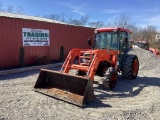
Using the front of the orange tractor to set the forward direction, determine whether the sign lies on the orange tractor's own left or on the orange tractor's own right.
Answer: on the orange tractor's own right

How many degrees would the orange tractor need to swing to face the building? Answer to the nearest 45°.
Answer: approximately 90° to its right

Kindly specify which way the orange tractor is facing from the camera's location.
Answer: facing the viewer and to the left of the viewer
